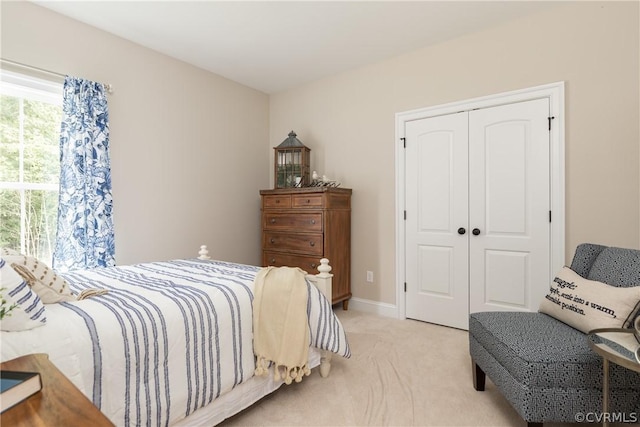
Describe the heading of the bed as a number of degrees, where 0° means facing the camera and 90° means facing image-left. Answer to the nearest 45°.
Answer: approximately 225°

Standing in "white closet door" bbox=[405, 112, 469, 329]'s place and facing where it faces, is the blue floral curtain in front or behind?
in front

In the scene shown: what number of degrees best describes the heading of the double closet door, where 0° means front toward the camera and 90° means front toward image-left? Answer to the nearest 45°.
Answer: approximately 45°

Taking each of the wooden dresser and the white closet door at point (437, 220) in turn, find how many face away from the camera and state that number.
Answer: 0

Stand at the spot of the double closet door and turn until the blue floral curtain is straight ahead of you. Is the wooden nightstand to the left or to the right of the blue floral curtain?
left

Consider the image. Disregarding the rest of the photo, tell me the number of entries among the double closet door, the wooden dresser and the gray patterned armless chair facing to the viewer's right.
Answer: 0

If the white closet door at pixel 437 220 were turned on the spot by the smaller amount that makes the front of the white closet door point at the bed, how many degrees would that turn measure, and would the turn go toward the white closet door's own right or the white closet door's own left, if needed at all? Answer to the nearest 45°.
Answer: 0° — it already faces it

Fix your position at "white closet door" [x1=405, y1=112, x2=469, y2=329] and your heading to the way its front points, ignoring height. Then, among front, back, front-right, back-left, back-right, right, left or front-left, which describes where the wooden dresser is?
front-right

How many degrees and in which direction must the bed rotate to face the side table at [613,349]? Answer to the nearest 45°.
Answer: approximately 90° to its right

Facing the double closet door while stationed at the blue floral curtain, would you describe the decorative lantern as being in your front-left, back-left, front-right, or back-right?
front-left

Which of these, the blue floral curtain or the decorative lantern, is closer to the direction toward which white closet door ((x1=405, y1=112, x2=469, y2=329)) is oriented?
the blue floral curtain

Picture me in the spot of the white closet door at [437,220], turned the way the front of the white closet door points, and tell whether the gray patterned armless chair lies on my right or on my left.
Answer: on my left

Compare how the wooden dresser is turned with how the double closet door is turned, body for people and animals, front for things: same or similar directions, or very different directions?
same or similar directions

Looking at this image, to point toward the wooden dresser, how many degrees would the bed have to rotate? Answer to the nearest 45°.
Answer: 0° — it already faces it

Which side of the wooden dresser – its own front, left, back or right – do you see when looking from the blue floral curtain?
front

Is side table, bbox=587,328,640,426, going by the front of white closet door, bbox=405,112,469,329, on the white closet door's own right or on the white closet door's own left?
on the white closet door's own left

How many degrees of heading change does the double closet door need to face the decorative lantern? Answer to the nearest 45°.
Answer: approximately 45° to its right

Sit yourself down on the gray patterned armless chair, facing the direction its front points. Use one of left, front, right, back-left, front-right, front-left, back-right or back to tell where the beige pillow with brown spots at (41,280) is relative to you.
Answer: front
